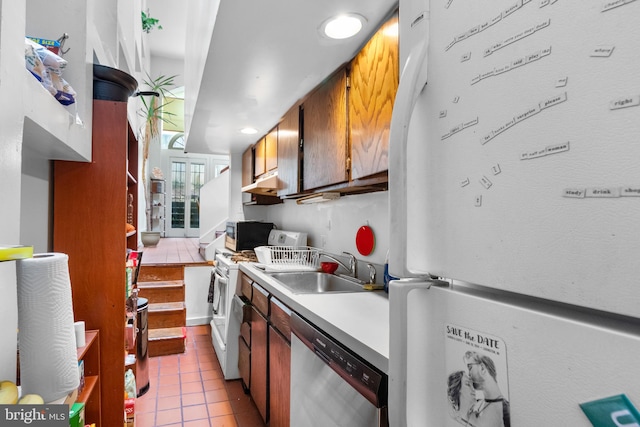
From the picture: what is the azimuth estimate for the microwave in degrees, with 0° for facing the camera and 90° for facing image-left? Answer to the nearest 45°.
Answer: approximately 90°

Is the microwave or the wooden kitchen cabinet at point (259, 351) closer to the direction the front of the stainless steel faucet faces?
the wooden kitchen cabinet

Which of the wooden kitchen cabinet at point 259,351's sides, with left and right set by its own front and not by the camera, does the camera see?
left

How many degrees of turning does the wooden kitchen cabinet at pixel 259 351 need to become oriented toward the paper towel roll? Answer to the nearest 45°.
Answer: approximately 90° to its left

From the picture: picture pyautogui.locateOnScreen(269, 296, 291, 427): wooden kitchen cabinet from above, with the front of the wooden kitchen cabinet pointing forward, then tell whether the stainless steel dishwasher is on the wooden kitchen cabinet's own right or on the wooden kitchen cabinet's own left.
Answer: on the wooden kitchen cabinet's own left

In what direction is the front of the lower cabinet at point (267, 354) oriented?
to the viewer's left

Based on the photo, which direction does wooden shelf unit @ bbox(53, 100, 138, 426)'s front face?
to the viewer's right

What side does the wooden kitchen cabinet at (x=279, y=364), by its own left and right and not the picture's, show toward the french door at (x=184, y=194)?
right

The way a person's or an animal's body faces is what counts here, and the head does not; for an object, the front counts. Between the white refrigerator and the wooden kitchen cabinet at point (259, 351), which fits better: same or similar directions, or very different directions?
same or similar directions

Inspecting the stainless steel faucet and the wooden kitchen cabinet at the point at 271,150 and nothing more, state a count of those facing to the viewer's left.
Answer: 2

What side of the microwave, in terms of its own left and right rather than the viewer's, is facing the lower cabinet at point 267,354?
left

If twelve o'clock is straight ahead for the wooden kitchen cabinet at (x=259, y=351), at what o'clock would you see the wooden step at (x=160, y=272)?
The wooden step is roughly at 2 o'clock from the wooden kitchen cabinet.

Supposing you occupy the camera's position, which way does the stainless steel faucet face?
facing to the left of the viewer

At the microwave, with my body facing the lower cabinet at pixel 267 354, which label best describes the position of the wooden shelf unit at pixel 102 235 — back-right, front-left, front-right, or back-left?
front-right
